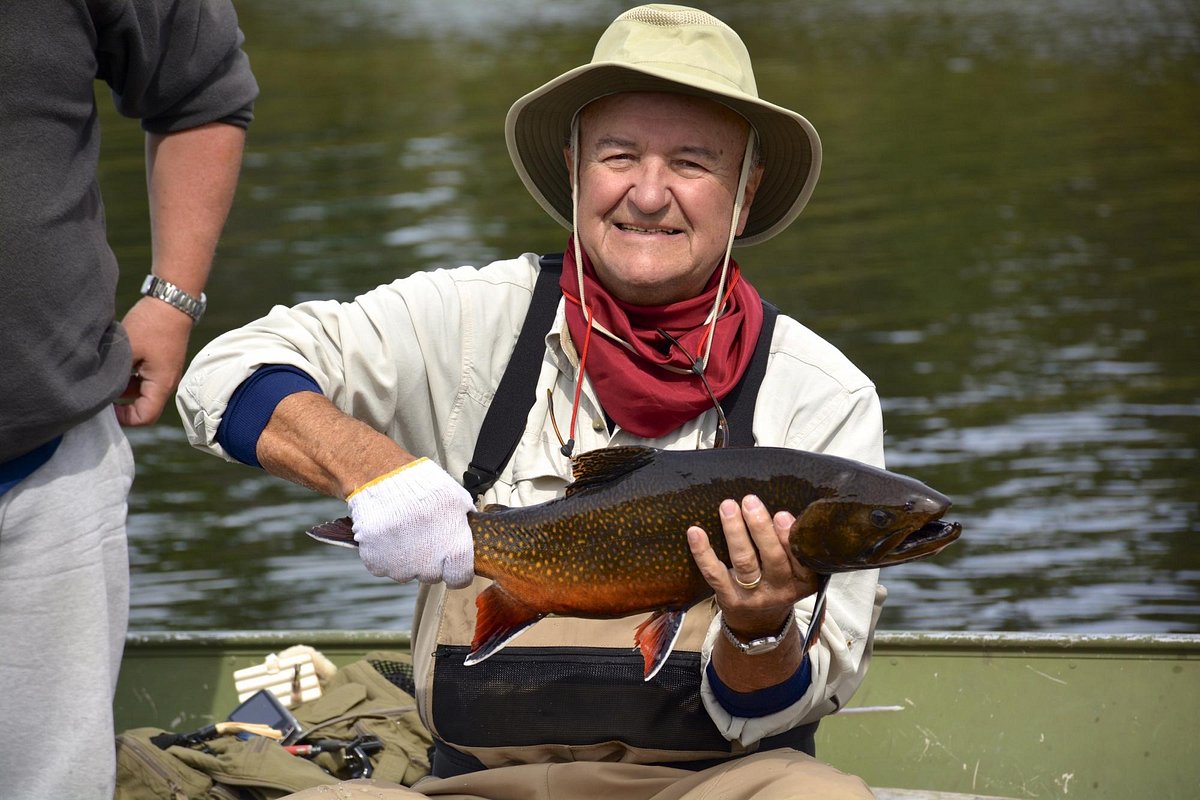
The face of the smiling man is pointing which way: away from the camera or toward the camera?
toward the camera

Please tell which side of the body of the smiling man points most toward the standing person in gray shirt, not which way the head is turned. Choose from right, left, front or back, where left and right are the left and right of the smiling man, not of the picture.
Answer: right

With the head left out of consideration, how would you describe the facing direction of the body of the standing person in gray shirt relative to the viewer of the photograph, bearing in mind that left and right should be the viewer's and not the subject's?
facing the viewer
